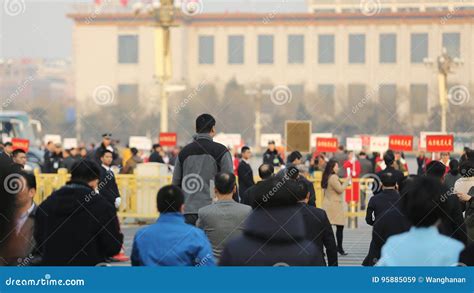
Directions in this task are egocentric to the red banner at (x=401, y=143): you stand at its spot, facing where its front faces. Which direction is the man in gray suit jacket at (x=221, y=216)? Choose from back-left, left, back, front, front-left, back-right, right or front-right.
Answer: front

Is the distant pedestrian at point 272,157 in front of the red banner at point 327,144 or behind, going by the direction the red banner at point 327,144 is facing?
in front

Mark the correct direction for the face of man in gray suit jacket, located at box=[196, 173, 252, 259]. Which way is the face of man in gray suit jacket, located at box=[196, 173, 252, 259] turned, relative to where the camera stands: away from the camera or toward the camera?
away from the camera

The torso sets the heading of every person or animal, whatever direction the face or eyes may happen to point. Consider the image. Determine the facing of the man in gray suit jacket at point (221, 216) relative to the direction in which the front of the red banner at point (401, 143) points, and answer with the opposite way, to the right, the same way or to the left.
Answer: the opposite way

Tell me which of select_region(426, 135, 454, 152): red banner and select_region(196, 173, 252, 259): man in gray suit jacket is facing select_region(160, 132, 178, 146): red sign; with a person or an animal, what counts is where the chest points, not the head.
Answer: the man in gray suit jacket

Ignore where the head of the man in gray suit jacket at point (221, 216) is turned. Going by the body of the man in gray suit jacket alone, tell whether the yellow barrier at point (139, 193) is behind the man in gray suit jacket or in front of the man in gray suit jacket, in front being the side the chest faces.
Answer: in front

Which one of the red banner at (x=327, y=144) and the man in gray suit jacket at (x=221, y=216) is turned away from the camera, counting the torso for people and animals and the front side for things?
the man in gray suit jacket

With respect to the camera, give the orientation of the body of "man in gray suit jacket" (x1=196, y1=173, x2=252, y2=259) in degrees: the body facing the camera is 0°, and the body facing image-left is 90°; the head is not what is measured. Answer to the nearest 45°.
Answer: approximately 180°

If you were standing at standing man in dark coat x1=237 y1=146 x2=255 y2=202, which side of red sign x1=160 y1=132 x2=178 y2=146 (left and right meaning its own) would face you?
front

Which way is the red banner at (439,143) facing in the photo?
toward the camera

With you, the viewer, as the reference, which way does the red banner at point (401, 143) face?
facing the viewer

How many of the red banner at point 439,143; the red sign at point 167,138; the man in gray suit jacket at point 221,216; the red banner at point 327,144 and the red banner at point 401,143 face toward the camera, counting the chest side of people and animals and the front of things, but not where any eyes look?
4

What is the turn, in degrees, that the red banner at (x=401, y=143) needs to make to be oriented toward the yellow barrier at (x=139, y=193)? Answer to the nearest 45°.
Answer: approximately 45° to its right

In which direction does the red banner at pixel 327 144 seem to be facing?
toward the camera

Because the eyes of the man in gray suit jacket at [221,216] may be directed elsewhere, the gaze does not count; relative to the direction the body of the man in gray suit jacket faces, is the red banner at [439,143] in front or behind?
in front
